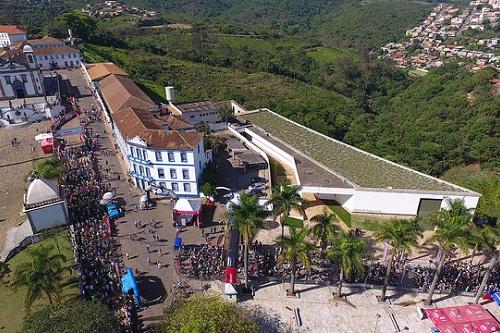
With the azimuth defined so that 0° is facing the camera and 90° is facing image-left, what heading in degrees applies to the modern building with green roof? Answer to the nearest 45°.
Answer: approximately 0°

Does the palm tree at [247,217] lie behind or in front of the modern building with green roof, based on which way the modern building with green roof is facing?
in front

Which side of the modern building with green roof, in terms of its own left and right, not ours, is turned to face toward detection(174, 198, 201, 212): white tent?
right

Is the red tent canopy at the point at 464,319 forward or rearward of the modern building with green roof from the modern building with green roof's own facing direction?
forward

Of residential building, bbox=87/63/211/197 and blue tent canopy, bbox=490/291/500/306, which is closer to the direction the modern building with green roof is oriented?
the blue tent canopy

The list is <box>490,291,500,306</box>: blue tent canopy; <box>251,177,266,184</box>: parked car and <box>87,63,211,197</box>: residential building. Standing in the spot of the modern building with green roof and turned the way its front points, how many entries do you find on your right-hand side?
2

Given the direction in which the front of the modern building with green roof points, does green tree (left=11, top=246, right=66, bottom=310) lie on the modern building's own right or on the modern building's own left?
on the modern building's own right

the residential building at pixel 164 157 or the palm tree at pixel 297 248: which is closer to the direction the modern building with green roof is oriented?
the palm tree

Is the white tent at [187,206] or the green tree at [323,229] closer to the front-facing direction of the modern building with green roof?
the green tree

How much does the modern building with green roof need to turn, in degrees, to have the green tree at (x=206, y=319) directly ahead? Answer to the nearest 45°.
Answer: approximately 45° to its right

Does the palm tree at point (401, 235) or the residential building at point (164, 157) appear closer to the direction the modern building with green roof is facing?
the palm tree

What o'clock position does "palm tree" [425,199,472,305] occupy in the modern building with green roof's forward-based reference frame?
The palm tree is roughly at 11 o'clock from the modern building with green roof.

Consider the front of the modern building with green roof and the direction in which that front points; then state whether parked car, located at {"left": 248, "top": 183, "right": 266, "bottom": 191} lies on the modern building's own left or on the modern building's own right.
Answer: on the modern building's own right

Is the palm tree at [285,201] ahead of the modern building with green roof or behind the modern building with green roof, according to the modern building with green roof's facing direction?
ahead
